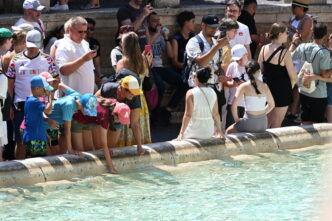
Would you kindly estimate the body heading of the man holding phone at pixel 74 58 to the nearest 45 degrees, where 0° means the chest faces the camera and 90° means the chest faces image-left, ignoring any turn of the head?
approximately 315°

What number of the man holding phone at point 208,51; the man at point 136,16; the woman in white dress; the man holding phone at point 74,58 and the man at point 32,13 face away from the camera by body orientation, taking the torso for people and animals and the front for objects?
1

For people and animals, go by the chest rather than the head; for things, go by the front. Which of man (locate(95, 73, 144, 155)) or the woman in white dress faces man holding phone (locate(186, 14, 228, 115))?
the woman in white dress

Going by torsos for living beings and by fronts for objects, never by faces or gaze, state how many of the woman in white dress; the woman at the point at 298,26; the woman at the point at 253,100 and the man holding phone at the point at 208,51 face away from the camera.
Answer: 2

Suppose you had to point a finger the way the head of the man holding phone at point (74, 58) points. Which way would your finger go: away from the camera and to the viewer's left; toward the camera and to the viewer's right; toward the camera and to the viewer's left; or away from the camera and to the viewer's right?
toward the camera and to the viewer's right

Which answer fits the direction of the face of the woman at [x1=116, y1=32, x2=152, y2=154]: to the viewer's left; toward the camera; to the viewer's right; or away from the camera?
away from the camera

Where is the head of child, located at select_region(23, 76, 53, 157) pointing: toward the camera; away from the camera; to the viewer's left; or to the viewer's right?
to the viewer's right

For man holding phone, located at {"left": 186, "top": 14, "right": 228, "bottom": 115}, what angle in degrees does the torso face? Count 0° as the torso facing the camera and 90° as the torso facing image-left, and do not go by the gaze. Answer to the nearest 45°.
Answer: approximately 315°

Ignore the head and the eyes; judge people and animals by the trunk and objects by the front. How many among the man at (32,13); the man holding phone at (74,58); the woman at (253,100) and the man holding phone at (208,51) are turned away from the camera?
1

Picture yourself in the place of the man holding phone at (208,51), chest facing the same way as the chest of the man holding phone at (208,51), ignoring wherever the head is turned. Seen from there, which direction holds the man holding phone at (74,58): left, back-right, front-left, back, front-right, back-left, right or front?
right

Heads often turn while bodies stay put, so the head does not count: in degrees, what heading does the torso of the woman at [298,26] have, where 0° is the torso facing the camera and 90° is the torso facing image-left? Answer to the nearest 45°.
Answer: approximately 45°

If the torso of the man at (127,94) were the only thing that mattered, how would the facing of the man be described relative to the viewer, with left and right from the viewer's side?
facing the viewer and to the right of the viewer

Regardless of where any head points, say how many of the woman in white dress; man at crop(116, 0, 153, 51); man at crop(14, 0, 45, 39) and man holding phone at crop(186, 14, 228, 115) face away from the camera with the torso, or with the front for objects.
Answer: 1

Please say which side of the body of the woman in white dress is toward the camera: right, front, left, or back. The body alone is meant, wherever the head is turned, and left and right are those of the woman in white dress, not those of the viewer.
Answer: back

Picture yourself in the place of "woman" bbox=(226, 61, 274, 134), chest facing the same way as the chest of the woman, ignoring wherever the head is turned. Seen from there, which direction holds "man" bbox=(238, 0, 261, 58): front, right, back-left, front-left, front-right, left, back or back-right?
front
